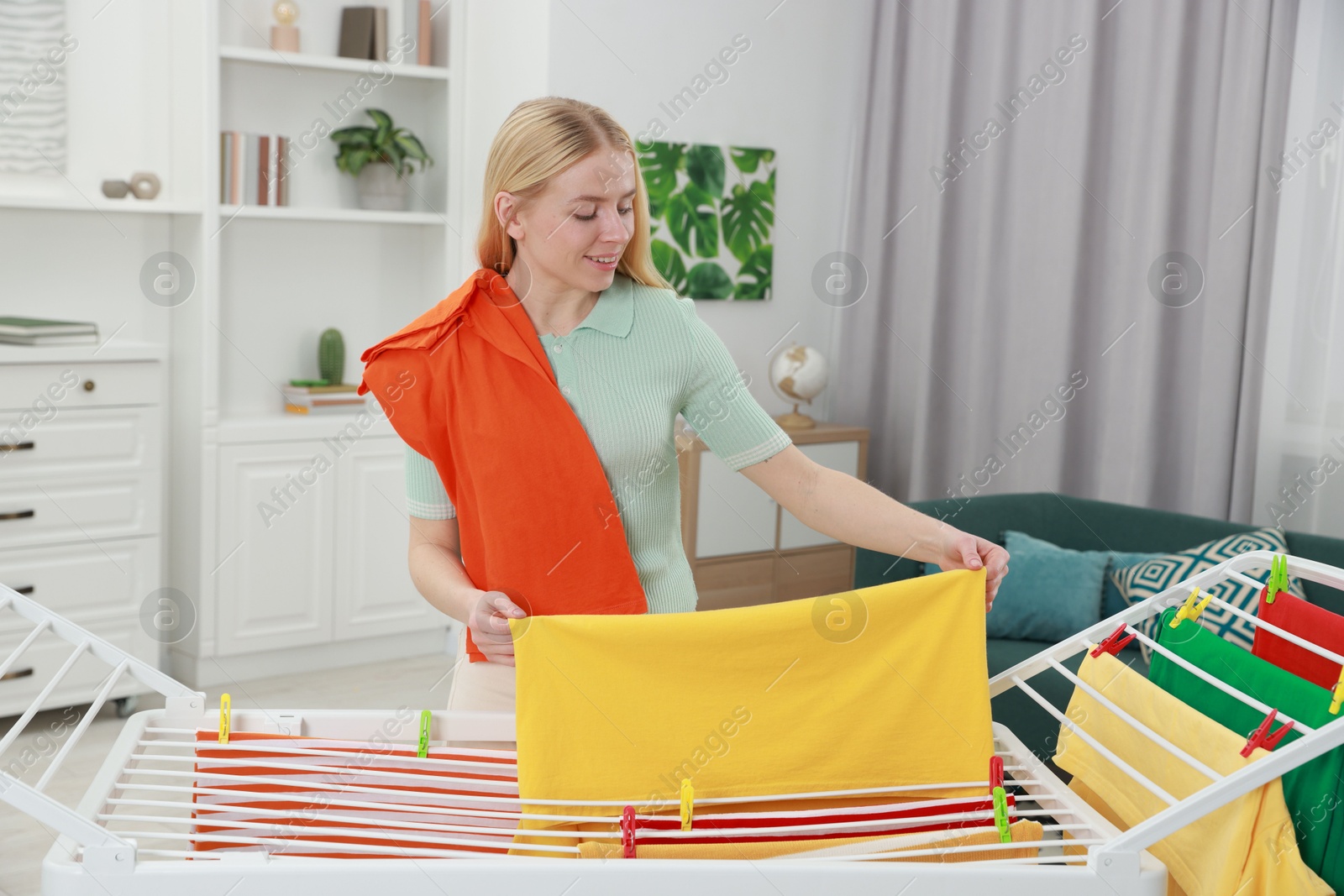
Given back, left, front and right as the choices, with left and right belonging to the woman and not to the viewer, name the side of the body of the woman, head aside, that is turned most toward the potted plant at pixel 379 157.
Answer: back

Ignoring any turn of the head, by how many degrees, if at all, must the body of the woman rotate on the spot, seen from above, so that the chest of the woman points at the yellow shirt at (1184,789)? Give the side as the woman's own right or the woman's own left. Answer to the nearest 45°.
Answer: approximately 90° to the woman's own left

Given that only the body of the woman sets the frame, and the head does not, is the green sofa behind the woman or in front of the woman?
behind

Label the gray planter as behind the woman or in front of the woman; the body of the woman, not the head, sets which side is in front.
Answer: behind

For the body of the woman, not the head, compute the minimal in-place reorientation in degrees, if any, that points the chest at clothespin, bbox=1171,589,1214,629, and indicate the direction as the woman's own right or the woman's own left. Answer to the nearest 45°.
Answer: approximately 90° to the woman's own left

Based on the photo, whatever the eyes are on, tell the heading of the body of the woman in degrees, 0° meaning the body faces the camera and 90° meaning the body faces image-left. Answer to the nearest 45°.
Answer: approximately 0°

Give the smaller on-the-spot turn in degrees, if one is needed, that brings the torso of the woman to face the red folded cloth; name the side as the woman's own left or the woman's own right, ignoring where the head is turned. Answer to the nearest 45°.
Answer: approximately 90° to the woman's own left

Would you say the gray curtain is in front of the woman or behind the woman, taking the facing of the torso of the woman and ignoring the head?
behind

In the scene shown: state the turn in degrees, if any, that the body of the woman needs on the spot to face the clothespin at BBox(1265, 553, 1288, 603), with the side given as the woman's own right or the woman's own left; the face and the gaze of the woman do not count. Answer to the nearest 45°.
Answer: approximately 90° to the woman's own left

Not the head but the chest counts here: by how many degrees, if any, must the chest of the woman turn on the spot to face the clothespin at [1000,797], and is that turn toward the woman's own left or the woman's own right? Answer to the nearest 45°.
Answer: approximately 45° to the woman's own left

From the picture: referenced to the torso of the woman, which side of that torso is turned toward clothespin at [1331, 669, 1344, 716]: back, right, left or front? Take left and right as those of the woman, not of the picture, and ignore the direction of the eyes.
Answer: left

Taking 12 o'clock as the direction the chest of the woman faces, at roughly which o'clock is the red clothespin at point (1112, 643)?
The red clothespin is roughly at 9 o'clock from the woman.
